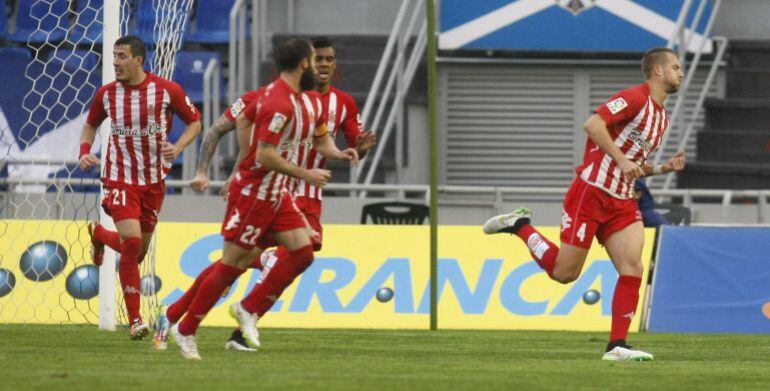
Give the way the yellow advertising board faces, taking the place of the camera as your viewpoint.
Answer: facing the viewer

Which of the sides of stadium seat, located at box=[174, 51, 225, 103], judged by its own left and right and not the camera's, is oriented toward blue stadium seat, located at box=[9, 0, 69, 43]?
right

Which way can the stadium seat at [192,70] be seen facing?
toward the camera

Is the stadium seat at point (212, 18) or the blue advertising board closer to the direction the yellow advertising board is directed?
the blue advertising board

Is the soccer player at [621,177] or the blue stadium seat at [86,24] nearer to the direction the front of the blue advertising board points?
the soccer player

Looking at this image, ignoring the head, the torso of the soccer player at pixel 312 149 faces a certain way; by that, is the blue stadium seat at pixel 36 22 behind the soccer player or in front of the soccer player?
behind

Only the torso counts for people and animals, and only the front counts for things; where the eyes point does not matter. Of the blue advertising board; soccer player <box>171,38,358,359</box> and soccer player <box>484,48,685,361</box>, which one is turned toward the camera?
the blue advertising board

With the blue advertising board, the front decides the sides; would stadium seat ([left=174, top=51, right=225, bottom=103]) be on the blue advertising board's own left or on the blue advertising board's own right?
on the blue advertising board's own right

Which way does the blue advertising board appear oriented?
toward the camera

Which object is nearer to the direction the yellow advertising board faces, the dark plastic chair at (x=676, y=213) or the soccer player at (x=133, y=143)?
the soccer player
